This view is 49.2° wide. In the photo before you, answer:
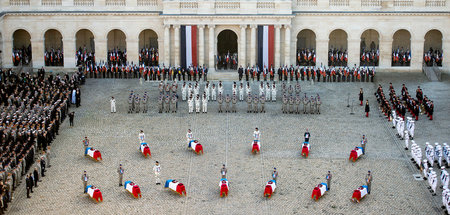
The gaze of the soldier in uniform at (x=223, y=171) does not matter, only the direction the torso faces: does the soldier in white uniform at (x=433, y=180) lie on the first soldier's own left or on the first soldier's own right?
on the first soldier's own left

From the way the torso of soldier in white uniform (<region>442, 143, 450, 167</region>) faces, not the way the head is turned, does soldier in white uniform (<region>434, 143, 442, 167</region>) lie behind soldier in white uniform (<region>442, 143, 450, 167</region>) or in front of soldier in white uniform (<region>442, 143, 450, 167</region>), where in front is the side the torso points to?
in front

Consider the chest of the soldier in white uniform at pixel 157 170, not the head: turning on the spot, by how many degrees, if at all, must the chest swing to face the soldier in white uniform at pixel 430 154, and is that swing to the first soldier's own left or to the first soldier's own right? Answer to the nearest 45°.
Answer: approximately 45° to the first soldier's own left

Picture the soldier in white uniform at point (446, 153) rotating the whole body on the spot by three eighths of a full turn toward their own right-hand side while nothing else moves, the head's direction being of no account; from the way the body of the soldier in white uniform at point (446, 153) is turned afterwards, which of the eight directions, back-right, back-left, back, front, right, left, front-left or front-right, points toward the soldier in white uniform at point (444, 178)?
back-right

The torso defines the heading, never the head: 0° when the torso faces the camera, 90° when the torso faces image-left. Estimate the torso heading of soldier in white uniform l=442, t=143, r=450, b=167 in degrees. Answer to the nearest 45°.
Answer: approximately 90°

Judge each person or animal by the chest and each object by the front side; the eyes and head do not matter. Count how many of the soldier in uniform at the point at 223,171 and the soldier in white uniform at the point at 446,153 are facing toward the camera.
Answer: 1

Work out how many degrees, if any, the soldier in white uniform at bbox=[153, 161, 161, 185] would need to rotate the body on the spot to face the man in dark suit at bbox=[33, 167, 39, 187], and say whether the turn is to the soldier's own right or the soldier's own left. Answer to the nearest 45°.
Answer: approximately 135° to the soldier's own right

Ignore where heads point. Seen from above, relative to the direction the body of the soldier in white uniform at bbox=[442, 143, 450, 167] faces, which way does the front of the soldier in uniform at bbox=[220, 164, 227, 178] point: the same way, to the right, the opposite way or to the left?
to the left

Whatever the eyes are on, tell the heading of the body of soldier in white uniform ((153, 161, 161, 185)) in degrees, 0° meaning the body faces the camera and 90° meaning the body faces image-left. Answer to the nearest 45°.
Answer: approximately 315°

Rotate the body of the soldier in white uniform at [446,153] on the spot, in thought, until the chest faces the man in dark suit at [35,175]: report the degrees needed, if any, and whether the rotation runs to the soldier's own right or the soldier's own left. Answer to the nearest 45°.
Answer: approximately 45° to the soldier's own left

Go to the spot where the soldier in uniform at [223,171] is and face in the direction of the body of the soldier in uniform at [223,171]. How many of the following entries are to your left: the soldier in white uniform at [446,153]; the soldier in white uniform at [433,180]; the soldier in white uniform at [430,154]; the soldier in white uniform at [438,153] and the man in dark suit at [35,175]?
4
